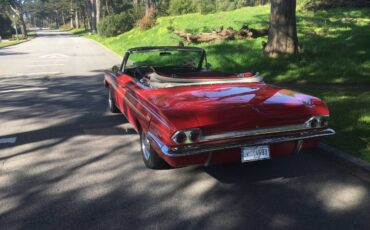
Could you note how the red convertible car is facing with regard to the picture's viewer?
facing away from the viewer and to the left of the viewer

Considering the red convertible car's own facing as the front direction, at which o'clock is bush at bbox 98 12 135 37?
The bush is roughly at 1 o'clock from the red convertible car.
